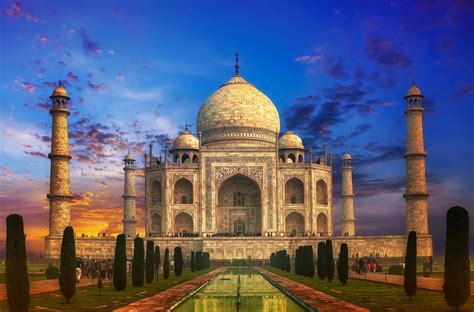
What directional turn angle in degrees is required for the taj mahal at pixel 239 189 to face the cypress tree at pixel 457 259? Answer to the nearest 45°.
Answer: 0° — it already faces it

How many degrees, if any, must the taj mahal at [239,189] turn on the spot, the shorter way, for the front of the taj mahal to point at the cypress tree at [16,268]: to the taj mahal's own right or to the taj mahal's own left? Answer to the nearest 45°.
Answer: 0° — it already faces it

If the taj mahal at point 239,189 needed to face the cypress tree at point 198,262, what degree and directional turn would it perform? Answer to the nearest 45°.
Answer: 0° — it already faces it

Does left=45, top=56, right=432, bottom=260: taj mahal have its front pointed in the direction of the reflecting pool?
yes

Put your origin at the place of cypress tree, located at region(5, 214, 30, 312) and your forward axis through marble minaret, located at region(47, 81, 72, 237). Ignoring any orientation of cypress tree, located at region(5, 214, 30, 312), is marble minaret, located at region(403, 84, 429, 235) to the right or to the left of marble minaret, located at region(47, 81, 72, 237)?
right

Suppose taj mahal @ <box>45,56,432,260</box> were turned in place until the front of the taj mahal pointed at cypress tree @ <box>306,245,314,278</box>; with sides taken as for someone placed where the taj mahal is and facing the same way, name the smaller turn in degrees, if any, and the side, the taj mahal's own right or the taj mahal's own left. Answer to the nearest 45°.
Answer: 0° — it already faces it

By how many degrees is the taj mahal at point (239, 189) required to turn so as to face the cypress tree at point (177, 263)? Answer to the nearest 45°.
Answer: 0° — it already faces it

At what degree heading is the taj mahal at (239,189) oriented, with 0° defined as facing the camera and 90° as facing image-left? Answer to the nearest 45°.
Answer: approximately 0°
